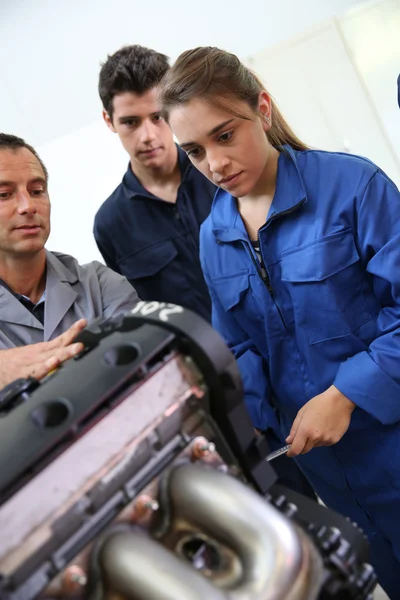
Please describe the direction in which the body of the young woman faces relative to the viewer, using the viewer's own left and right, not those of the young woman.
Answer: facing the viewer and to the left of the viewer

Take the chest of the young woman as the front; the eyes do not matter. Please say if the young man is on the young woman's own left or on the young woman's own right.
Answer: on the young woman's own right

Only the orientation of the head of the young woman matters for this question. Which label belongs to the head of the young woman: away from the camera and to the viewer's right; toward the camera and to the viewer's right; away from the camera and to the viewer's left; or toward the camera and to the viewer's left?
toward the camera and to the viewer's left

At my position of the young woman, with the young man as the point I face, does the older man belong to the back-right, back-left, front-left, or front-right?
front-left
